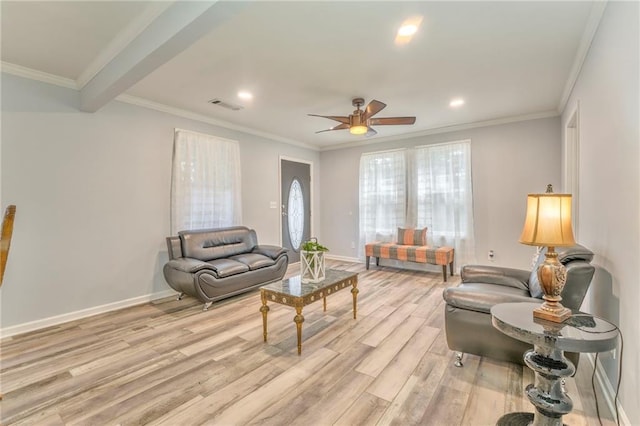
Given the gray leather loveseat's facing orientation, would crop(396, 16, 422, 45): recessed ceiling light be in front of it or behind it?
in front

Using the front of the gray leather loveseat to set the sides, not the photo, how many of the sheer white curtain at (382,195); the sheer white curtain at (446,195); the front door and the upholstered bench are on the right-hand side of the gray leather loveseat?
0

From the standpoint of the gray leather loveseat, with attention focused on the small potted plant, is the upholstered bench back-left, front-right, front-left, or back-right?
front-left

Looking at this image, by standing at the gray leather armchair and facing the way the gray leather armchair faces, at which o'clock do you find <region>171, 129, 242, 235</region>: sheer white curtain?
The sheer white curtain is roughly at 12 o'clock from the gray leather armchair.

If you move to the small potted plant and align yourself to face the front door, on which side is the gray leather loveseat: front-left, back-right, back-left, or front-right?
front-left

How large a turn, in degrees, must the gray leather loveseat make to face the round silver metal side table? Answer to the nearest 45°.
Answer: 0° — it already faces it

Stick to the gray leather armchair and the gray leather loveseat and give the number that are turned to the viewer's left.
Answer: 1

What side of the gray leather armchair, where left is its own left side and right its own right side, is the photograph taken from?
left

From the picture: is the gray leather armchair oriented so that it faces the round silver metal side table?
no

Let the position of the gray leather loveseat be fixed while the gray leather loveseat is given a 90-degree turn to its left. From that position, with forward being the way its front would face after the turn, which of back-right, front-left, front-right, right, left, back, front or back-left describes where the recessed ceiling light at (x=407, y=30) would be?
right

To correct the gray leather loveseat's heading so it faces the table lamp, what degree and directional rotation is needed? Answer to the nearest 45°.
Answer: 0° — it already faces it

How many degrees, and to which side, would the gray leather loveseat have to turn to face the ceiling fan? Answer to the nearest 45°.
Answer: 0° — it already faces it

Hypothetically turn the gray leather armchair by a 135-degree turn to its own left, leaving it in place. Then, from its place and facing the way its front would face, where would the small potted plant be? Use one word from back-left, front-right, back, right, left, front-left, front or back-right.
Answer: back-right

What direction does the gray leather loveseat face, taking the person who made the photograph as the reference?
facing the viewer and to the right of the viewer

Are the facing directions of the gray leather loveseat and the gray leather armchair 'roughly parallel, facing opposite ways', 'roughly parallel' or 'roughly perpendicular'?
roughly parallel, facing opposite ways

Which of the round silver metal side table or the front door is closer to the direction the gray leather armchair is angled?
the front door
